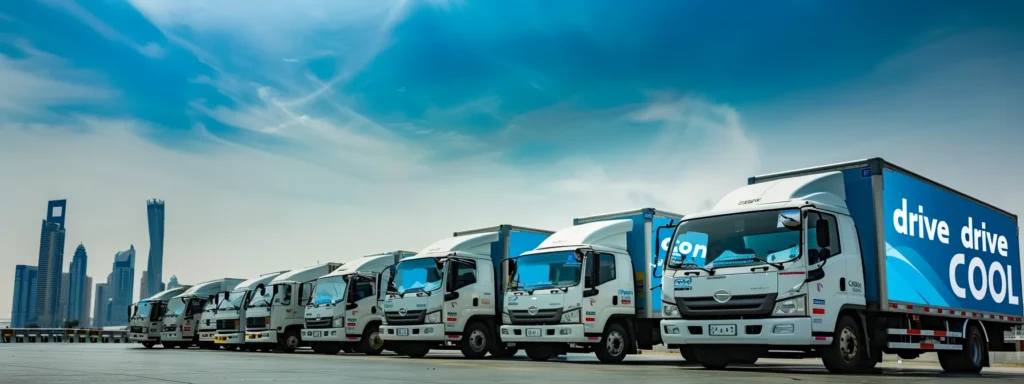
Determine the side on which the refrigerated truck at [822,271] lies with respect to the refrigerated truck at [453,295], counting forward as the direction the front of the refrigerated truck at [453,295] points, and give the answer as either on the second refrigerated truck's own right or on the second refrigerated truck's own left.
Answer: on the second refrigerated truck's own left

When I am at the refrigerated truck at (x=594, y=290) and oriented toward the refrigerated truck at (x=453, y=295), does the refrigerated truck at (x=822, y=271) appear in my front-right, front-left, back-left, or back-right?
back-left

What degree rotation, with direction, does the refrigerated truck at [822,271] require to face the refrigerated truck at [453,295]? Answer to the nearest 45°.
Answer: approximately 90° to its right

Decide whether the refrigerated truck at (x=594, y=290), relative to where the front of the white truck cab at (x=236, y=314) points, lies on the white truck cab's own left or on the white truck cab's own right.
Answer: on the white truck cab's own left

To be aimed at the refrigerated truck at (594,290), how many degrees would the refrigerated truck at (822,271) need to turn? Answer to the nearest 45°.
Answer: approximately 90° to its right

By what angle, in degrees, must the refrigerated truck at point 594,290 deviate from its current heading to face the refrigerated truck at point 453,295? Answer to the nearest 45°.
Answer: approximately 90° to its right

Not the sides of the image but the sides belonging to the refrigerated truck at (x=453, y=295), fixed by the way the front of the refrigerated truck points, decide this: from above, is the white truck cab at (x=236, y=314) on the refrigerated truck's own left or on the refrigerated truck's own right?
on the refrigerated truck's own right

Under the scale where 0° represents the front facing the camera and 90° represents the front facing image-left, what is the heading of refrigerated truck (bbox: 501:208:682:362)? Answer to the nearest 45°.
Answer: approximately 45°

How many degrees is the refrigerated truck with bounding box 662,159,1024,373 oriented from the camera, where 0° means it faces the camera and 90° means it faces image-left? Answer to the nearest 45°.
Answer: approximately 45°
